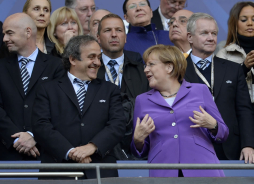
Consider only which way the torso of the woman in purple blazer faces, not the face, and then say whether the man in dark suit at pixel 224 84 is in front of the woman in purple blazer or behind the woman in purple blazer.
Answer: behind

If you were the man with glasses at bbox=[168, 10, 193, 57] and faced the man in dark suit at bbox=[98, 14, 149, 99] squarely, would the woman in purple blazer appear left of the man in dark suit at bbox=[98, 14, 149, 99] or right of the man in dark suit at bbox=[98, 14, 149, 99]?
left

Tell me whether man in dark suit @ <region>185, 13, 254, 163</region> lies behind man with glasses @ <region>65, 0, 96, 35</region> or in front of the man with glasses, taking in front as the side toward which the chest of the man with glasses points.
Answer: in front

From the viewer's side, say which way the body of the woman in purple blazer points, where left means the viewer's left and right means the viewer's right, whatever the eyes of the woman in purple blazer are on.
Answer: facing the viewer

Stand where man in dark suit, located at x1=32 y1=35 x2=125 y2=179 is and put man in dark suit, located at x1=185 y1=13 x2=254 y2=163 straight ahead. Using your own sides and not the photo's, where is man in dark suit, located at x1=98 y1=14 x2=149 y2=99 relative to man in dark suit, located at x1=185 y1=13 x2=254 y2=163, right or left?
left

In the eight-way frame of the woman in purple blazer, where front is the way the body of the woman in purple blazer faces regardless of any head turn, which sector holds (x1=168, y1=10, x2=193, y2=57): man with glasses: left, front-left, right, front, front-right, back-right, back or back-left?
back

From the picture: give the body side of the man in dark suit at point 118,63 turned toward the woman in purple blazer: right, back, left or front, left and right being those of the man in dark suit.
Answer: front

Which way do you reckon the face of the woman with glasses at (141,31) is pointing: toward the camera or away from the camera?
toward the camera

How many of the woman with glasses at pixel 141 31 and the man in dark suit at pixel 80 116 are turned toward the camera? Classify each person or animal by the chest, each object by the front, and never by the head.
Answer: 2

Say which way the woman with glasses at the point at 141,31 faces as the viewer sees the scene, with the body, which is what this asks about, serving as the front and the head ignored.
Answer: toward the camera
